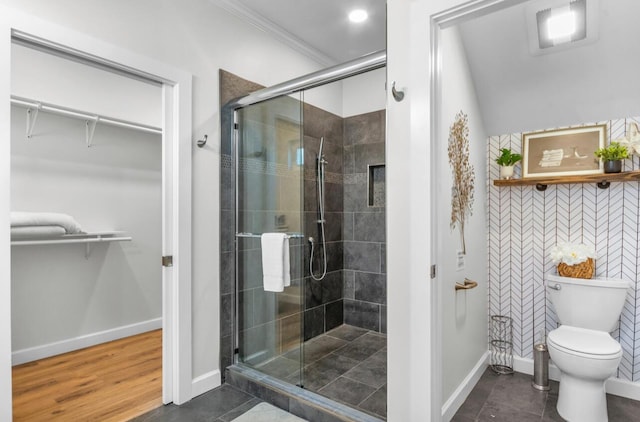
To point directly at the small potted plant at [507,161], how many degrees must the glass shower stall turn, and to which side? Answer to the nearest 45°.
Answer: approximately 135° to its left

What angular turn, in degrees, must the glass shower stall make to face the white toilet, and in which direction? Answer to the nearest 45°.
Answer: approximately 135° to its left

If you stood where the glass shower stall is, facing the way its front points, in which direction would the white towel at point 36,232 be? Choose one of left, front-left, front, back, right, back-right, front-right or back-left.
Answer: front-right

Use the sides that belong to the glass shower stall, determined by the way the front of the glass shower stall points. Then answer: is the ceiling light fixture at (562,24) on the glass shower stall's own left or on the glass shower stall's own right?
on the glass shower stall's own left

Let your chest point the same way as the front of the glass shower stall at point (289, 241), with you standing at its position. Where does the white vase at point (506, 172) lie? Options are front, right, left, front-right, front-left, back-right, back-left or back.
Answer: back-left

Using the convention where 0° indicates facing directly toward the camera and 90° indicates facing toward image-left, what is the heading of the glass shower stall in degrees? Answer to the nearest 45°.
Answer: approximately 45°

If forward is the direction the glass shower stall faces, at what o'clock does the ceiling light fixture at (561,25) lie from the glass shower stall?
The ceiling light fixture is roughly at 8 o'clock from the glass shower stall.

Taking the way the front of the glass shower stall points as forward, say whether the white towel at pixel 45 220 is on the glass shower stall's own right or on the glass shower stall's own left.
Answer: on the glass shower stall's own right

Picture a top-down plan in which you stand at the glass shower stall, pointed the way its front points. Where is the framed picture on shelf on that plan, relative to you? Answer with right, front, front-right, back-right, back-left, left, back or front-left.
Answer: back-left
